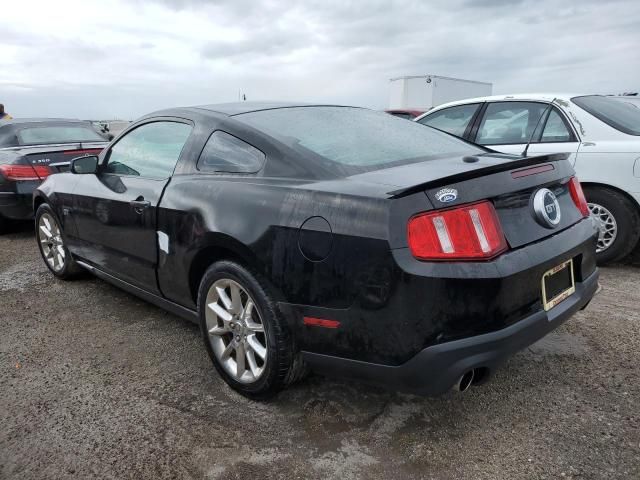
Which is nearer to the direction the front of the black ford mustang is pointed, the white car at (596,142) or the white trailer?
the white trailer

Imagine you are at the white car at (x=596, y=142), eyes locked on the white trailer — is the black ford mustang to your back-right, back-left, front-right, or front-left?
back-left

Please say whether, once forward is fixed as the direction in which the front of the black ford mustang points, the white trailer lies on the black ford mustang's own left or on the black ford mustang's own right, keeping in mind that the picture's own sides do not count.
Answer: on the black ford mustang's own right

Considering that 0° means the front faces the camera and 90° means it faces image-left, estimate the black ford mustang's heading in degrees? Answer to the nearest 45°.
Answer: approximately 135°

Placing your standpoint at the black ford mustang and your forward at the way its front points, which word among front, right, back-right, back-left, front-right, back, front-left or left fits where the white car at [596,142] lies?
right
